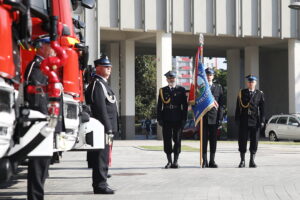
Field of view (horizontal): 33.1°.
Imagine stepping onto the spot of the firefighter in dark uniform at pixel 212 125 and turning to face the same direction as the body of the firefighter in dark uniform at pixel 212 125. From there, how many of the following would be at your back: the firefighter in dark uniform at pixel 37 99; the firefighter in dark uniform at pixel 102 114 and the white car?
1

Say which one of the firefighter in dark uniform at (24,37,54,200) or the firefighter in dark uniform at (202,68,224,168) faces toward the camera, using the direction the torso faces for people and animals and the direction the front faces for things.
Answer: the firefighter in dark uniform at (202,68,224,168)

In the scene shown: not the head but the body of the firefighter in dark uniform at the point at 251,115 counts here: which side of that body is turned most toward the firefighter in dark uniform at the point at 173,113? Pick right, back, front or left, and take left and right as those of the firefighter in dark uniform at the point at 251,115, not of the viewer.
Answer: right

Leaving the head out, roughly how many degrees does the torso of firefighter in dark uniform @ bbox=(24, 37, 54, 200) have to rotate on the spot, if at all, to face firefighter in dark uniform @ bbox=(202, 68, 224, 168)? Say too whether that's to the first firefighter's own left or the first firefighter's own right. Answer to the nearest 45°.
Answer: approximately 45° to the first firefighter's own left

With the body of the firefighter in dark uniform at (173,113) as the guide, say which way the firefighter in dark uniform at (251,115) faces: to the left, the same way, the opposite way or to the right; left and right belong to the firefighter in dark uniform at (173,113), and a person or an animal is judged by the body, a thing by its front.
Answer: the same way

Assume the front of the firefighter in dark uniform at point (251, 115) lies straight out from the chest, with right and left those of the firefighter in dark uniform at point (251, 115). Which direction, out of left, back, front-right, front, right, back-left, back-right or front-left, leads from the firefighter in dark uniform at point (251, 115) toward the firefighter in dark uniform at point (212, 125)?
right

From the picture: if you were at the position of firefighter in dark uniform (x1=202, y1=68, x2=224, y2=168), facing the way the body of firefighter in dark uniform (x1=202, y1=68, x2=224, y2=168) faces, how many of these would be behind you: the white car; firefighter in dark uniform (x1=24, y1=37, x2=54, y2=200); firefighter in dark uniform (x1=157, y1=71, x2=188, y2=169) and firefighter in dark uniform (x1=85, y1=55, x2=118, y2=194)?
1

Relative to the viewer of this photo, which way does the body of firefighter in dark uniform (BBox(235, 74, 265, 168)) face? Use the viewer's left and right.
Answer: facing the viewer

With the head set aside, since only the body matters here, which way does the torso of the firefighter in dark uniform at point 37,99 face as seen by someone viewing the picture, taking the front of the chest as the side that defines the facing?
to the viewer's right

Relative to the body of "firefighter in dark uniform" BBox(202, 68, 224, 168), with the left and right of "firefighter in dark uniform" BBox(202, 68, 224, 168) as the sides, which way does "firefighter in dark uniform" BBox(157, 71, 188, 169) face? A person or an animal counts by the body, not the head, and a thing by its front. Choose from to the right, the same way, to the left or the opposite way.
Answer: the same way

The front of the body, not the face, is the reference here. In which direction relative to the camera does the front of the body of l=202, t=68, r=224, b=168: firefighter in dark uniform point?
toward the camera

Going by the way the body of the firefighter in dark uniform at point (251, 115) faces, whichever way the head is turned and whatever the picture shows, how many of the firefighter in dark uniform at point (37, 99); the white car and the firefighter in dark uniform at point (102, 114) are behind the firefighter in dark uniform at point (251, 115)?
1

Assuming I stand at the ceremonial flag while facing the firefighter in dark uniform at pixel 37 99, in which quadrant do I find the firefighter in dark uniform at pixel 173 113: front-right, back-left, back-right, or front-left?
front-right

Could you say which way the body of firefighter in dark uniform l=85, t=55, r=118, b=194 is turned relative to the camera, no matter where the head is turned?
to the viewer's right

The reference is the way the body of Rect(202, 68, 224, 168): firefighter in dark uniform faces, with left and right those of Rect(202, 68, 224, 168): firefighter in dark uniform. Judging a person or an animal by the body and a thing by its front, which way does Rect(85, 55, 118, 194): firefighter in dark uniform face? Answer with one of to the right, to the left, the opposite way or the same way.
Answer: to the left

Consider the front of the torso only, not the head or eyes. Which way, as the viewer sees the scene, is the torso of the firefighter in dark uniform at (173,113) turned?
toward the camera

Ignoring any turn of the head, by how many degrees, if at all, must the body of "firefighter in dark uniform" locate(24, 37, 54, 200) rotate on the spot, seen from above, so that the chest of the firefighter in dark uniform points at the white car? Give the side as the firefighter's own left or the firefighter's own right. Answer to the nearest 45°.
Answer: approximately 45° to the firefighter's own left
